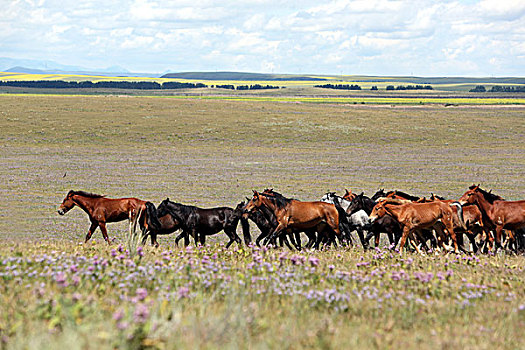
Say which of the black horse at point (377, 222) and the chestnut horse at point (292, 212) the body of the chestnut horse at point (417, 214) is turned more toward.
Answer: the chestnut horse

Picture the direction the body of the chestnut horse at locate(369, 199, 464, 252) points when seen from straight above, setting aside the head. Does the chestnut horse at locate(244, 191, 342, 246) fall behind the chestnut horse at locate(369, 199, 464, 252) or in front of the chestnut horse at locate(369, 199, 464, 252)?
in front

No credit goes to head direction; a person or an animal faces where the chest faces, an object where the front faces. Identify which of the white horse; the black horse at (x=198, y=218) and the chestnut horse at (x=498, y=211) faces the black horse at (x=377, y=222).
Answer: the chestnut horse

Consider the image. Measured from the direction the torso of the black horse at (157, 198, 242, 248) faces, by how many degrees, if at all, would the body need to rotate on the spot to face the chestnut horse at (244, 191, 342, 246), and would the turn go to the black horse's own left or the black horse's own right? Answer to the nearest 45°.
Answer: approximately 135° to the black horse's own left

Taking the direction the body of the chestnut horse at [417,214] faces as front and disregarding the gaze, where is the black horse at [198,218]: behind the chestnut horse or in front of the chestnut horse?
in front

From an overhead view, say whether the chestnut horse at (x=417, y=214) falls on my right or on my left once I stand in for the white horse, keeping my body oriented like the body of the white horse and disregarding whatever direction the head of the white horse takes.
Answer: on my left

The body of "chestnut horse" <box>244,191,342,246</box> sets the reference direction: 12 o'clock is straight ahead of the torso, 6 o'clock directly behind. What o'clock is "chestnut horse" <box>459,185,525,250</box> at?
"chestnut horse" <box>459,185,525,250</box> is roughly at 6 o'clock from "chestnut horse" <box>244,191,342,246</box>.

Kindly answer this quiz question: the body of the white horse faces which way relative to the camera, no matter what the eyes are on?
to the viewer's left

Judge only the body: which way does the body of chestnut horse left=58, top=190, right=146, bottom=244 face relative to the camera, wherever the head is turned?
to the viewer's left

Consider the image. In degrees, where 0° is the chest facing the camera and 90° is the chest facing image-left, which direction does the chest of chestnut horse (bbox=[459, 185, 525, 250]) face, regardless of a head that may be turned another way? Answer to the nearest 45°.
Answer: approximately 90°

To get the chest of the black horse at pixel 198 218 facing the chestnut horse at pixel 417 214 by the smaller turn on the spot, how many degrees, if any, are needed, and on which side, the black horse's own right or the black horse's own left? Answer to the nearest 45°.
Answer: approximately 180°

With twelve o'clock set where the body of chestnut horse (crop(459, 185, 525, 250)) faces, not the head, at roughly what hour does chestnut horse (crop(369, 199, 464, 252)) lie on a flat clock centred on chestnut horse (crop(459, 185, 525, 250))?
chestnut horse (crop(369, 199, 464, 252)) is roughly at 11 o'clock from chestnut horse (crop(459, 185, 525, 250)).

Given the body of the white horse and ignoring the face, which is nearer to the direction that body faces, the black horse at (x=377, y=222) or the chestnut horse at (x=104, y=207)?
the chestnut horse
